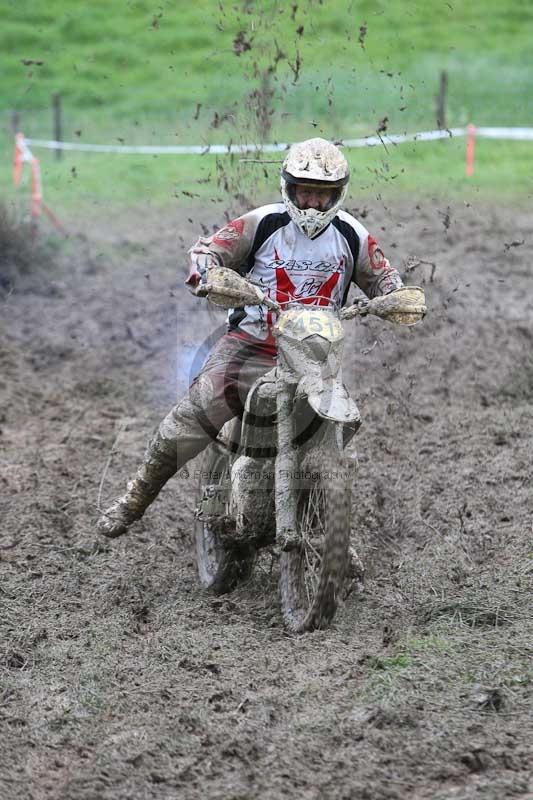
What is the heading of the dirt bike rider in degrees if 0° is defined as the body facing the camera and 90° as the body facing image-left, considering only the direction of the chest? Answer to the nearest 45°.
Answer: approximately 0°

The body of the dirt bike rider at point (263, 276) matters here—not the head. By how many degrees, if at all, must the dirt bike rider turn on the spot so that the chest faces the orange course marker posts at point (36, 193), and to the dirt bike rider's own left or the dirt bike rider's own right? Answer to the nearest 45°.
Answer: approximately 180°
